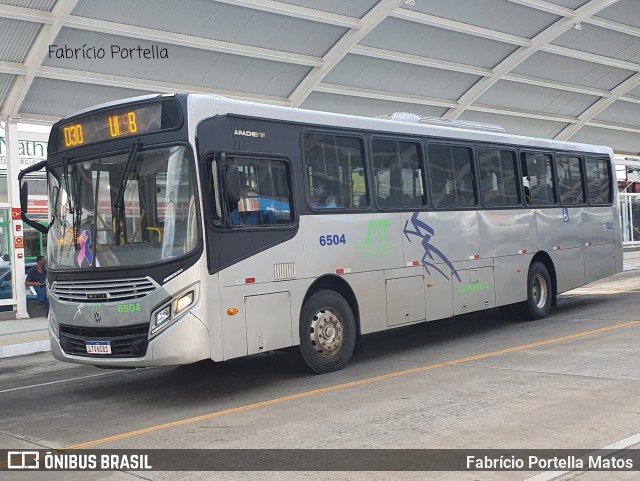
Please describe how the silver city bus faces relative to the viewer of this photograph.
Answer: facing the viewer and to the left of the viewer
